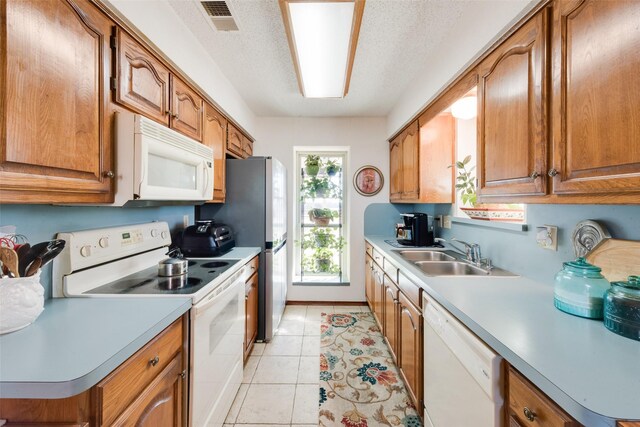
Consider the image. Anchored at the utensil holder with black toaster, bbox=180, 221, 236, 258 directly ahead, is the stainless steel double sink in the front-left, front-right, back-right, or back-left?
front-right

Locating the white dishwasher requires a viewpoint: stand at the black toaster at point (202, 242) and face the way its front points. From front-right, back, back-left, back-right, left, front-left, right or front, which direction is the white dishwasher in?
front

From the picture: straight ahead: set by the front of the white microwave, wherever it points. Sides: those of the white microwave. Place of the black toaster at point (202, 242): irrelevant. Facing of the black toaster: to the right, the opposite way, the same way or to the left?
the same way

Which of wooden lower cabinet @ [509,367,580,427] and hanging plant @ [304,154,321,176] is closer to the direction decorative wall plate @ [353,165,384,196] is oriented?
the wooden lower cabinet

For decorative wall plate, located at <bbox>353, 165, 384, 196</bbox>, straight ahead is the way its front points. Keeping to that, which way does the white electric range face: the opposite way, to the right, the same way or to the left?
to the left

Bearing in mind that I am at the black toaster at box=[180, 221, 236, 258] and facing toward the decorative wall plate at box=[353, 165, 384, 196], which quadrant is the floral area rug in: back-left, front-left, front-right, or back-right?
front-right

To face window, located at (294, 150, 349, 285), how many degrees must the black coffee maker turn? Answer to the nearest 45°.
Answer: approximately 45° to its right

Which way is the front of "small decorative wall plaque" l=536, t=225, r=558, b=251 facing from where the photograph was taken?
facing the viewer and to the left of the viewer

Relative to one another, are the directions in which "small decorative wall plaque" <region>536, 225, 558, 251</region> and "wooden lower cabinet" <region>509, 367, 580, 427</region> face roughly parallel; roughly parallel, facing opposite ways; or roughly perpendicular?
roughly parallel

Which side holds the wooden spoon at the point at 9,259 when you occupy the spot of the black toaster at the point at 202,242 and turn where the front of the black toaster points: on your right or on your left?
on your right

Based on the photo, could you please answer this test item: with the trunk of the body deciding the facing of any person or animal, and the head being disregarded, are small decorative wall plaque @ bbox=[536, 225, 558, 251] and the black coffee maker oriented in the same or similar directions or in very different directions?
same or similar directions

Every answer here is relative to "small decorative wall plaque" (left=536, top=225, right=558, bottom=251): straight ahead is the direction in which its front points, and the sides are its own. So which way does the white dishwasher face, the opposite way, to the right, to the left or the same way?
the same way

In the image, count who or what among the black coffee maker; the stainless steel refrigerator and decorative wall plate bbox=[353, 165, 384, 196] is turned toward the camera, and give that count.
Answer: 1

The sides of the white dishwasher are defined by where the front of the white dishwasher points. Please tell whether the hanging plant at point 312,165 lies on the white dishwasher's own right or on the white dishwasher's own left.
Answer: on the white dishwasher's own right

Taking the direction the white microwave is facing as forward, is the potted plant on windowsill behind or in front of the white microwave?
in front

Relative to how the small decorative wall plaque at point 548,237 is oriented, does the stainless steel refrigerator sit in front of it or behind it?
in front

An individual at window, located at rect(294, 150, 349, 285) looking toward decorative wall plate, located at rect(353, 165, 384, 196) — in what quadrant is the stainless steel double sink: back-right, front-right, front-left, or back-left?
front-right

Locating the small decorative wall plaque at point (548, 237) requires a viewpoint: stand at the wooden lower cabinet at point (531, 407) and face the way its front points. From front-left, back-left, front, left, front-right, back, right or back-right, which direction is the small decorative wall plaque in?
back-right

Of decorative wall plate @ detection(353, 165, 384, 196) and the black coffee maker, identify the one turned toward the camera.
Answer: the decorative wall plate

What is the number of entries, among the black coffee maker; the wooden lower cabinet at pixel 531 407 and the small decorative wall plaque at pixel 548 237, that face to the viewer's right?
0

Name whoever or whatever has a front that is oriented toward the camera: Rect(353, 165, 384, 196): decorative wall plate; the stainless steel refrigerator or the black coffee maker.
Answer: the decorative wall plate

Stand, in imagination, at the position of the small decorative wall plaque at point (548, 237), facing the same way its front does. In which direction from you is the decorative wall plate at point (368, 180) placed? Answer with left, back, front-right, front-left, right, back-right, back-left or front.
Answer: right
